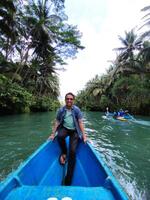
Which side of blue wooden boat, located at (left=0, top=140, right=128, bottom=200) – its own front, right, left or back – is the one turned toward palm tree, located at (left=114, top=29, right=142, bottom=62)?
front

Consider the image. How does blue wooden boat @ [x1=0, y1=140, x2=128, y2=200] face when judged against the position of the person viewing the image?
facing away from the viewer

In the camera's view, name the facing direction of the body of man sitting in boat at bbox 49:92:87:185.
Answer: toward the camera
